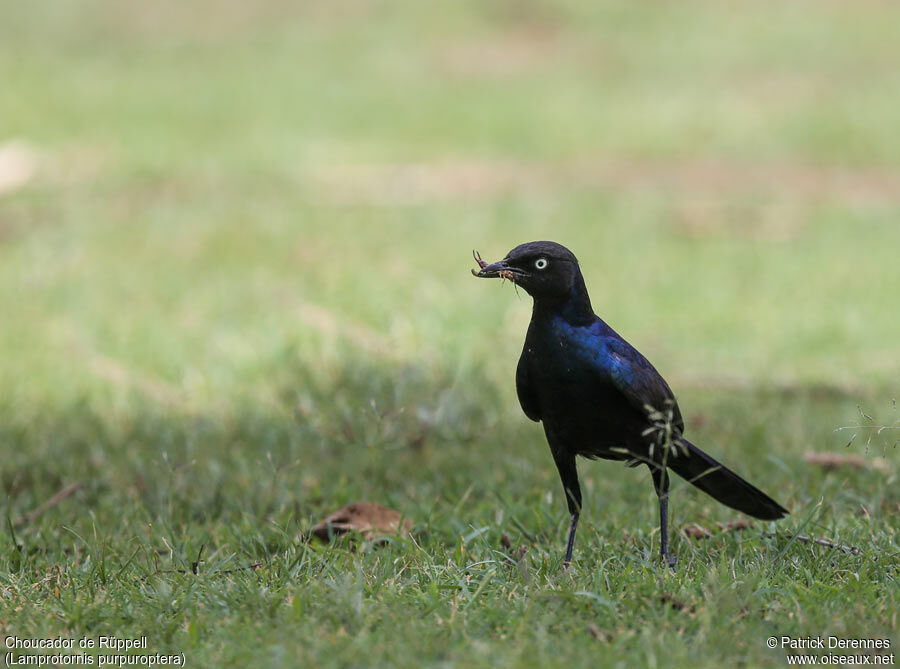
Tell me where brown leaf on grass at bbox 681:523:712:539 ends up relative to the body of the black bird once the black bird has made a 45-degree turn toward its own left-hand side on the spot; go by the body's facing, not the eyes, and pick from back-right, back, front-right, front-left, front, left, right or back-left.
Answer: back-left

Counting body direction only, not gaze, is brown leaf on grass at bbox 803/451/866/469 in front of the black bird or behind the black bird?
behind

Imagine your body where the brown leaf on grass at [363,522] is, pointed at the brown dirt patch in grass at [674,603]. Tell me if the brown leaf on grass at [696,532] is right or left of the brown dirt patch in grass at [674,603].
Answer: left

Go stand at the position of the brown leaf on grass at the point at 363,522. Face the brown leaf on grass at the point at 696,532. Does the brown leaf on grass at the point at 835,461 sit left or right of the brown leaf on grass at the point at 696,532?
left

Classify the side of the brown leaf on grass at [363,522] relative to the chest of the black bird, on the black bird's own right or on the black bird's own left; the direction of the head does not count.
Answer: on the black bird's own right

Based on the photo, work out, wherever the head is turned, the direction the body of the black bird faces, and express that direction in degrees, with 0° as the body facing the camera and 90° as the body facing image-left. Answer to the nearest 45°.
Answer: approximately 45°

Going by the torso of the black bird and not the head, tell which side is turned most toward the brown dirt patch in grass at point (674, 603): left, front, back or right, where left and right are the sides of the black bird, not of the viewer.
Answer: left
